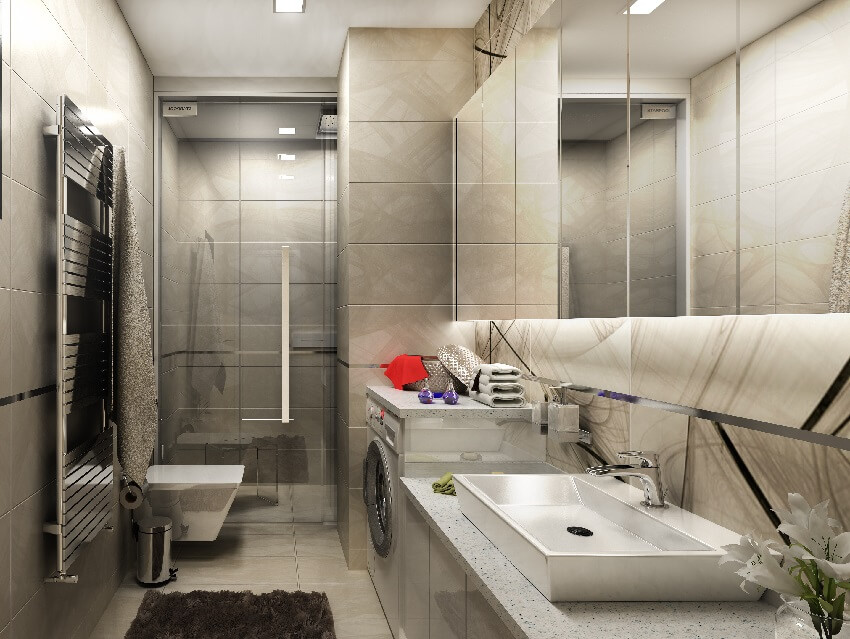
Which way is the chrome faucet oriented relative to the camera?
to the viewer's left

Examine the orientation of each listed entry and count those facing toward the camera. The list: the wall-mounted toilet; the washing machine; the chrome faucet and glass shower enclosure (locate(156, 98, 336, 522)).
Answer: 1

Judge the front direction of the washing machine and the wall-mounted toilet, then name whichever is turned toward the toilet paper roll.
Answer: the washing machine

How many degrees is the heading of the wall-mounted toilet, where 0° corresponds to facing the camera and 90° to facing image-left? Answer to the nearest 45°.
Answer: approximately 270°

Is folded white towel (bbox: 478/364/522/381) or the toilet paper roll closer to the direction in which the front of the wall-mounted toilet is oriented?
the folded white towel

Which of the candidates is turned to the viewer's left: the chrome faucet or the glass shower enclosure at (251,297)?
the chrome faucet

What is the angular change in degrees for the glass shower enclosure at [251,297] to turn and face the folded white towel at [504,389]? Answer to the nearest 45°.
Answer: approximately 45° to its left

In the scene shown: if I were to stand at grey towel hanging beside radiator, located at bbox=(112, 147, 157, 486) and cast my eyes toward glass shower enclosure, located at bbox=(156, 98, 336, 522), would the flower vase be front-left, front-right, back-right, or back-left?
back-right

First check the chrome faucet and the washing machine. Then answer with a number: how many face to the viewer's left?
2

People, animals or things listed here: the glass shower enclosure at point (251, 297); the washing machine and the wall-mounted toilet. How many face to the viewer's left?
1

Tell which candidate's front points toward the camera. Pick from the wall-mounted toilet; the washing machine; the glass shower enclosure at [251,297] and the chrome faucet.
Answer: the glass shower enclosure

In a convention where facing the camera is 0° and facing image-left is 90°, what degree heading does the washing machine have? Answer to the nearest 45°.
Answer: approximately 90°

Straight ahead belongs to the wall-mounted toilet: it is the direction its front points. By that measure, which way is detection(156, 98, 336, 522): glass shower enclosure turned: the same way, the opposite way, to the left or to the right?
to the right
